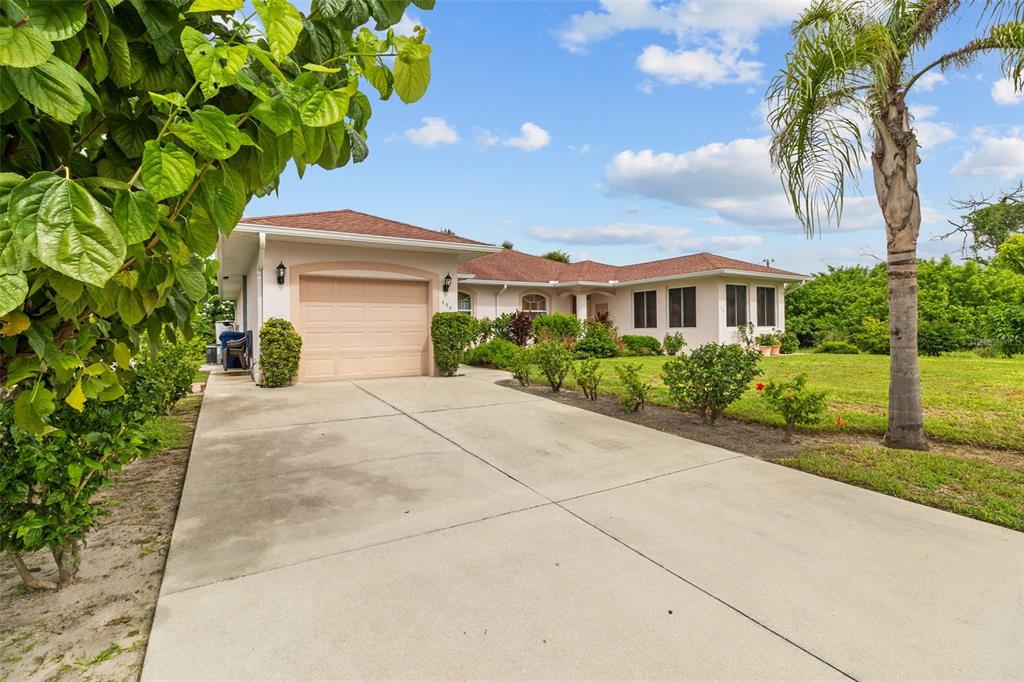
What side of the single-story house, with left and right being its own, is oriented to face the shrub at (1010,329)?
left

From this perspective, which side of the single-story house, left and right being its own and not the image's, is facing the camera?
front

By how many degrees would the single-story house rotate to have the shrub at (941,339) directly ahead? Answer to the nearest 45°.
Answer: approximately 90° to its left

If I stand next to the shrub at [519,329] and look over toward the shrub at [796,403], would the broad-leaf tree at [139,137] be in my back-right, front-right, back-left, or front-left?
front-right

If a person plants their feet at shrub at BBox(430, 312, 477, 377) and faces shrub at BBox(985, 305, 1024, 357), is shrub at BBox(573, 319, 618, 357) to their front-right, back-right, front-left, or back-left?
front-left

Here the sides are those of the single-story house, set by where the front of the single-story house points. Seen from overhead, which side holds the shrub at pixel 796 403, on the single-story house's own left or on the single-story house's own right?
on the single-story house's own left

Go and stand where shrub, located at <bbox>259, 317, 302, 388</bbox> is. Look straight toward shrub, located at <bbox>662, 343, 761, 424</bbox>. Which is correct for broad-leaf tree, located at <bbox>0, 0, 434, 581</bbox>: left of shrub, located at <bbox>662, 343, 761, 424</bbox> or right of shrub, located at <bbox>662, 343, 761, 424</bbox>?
right

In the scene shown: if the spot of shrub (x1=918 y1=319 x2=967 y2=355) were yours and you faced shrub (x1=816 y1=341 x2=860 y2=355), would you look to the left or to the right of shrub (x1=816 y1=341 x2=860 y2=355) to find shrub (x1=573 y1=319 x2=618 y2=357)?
left

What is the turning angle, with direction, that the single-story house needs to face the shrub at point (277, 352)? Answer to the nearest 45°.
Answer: approximately 45° to its right

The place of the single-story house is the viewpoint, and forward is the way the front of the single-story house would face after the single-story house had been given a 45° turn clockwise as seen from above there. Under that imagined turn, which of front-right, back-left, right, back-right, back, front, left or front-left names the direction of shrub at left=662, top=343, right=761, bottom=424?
left
